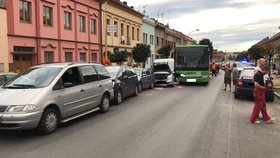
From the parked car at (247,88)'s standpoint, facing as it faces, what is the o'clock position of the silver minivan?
The silver minivan is roughly at 7 o'clock from the parked car.

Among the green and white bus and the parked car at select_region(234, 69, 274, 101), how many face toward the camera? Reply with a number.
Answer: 1

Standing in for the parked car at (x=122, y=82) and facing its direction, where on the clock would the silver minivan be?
The silver minivan is roughly at 11 o'clock from the parked car.

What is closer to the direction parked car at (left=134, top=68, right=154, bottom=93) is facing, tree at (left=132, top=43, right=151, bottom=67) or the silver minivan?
the silver minivan

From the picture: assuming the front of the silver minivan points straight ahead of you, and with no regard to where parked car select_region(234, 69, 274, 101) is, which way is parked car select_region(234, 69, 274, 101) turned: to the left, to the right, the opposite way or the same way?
the opposite way

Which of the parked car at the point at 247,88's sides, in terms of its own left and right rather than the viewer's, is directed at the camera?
back

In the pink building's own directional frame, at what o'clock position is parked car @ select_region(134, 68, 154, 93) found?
The parked car is roughly at 12 o'clock from the pink building.

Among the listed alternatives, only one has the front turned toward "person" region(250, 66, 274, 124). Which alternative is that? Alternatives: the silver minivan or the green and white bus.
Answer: the green and white bus

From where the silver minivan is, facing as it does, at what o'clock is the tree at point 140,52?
The tree is roughly at 5 o'clock from the silver minivan.

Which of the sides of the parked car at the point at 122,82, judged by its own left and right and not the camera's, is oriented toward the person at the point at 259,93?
left

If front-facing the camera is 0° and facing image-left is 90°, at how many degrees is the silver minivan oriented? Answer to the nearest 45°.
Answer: approximately 45°

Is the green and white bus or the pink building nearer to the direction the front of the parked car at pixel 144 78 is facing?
the pink building
